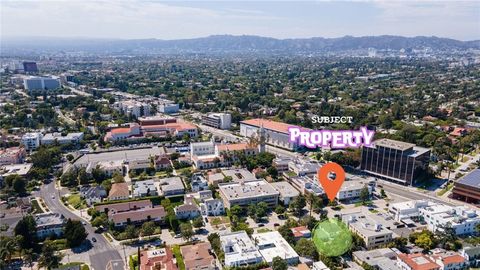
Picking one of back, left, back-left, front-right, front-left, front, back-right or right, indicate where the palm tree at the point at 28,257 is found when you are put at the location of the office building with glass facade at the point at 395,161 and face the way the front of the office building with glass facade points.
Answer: front

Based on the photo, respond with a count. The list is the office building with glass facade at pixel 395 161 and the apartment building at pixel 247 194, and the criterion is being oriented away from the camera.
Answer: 0

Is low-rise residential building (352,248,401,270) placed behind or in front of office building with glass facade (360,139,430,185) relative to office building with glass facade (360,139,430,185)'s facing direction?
in front

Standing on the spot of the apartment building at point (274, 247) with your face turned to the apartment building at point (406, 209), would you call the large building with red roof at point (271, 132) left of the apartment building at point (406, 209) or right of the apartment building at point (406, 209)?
left

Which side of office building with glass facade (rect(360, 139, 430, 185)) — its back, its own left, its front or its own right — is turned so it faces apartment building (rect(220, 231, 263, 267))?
front

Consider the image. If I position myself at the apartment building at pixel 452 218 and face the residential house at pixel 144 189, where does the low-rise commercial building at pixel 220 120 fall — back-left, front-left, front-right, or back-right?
front-right

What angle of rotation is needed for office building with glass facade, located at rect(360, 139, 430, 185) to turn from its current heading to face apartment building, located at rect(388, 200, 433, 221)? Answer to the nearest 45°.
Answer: approximately 45° to its left

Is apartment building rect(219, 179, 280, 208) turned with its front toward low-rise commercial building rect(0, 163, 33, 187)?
no

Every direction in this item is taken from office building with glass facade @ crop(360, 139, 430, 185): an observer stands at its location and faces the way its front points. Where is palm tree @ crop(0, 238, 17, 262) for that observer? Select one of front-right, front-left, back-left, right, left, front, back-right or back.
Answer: front

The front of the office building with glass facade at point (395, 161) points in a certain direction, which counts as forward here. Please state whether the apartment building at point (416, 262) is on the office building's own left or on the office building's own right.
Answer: on the office building's own left

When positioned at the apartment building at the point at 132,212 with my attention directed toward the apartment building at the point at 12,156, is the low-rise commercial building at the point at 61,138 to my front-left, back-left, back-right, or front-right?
front-right

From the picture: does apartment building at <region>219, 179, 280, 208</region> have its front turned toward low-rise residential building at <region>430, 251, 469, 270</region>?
no

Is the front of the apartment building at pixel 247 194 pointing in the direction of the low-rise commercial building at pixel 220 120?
no

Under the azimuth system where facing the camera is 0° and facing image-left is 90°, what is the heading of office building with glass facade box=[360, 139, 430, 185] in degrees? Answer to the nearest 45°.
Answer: approximately 45°

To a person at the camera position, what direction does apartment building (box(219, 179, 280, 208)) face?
facing the viewer

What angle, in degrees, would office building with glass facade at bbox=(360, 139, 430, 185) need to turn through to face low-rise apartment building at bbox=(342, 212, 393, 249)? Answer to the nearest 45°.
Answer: approximately 45° to its left

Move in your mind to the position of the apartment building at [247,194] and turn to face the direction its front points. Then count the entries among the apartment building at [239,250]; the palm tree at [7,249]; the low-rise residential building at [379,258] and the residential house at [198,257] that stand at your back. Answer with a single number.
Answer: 0

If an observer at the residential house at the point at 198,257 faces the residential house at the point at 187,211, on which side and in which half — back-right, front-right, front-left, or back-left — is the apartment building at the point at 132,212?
front-left

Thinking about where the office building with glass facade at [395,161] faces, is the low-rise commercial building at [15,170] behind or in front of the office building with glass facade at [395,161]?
in front
